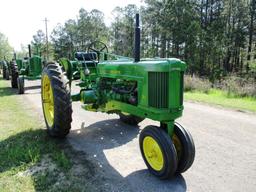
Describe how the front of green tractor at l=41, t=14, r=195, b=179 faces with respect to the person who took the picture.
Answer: facing the viewer and to the right of the viewer
